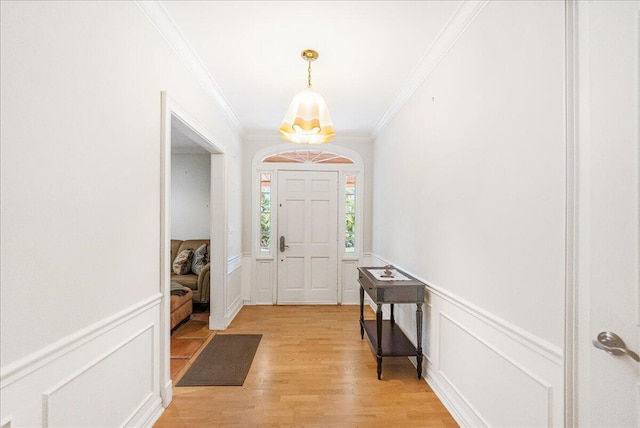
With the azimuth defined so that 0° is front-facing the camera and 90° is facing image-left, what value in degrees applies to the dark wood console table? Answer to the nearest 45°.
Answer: approximately 90°

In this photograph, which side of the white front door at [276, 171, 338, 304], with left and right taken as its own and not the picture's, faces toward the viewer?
front

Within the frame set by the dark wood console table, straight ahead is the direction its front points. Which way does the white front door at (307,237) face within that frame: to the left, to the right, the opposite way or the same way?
to the left

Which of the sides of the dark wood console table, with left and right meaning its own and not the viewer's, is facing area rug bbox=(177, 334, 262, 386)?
front

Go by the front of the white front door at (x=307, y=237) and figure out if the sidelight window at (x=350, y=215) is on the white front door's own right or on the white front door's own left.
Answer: on the white front door's own left

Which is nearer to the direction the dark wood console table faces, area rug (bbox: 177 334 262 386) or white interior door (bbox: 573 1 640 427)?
the area rug

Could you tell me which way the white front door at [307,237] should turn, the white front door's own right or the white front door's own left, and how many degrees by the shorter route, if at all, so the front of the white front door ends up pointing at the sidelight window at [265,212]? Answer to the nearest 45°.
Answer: approximately 90° to the white front door's own right

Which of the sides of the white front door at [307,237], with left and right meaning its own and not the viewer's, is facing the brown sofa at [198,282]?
right

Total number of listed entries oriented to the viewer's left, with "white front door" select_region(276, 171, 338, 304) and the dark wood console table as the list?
1

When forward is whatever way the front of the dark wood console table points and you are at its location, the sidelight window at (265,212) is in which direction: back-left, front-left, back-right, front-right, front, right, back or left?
front-right

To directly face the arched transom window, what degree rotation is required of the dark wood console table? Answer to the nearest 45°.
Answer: approximately 45° to its right
